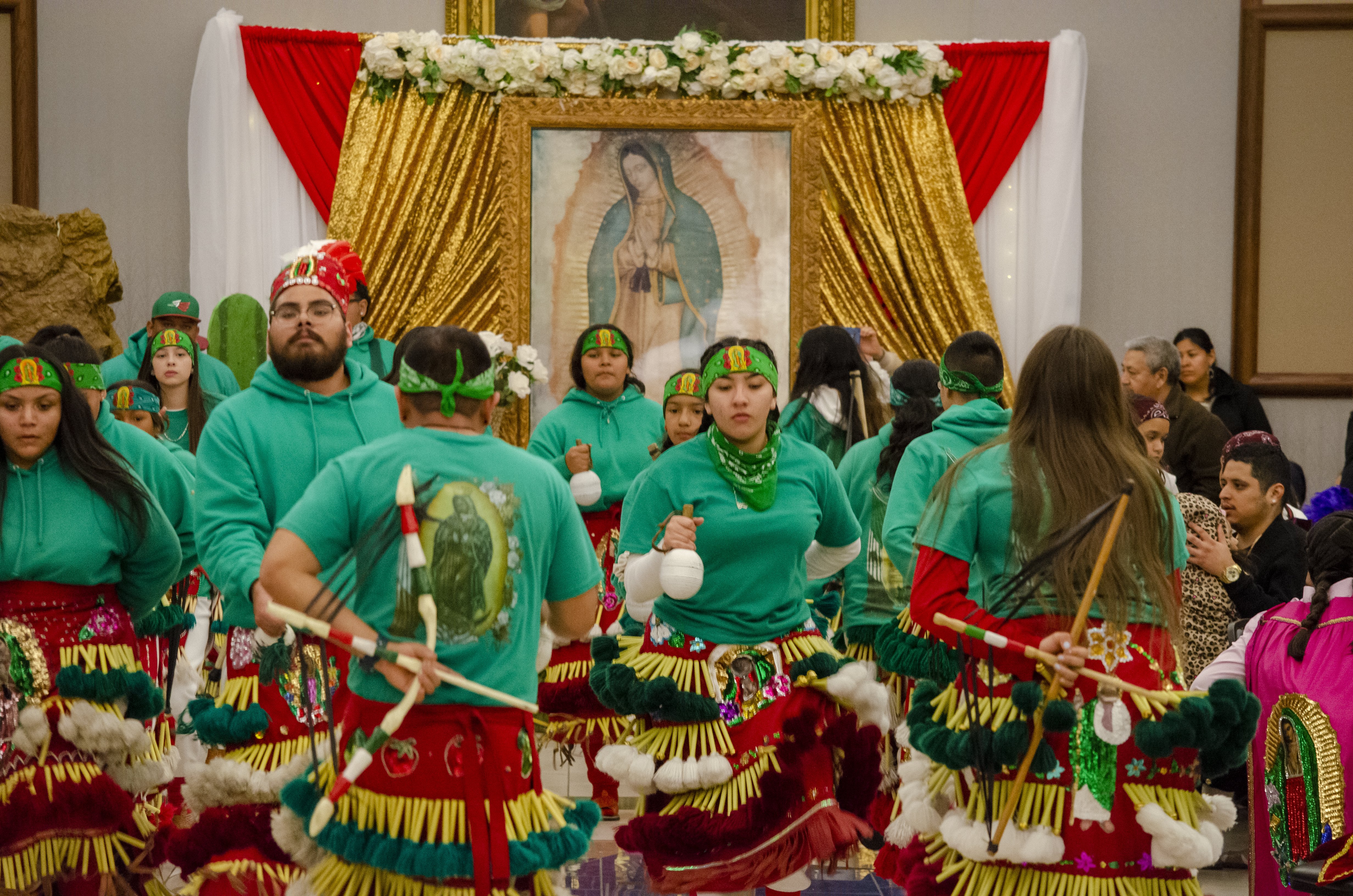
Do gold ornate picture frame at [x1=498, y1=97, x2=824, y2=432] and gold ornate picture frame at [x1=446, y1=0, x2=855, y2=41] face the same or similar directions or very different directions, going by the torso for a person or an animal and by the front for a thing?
same or similar directions

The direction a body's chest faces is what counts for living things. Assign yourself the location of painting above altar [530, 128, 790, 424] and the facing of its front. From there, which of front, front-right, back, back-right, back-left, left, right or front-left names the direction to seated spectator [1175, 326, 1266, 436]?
left

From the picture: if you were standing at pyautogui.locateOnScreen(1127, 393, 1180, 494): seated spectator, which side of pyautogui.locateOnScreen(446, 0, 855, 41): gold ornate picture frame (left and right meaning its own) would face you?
front

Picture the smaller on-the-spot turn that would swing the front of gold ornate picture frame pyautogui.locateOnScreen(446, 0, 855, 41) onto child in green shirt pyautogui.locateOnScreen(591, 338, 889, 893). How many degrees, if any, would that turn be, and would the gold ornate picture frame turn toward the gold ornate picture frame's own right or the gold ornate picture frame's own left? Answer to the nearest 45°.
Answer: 0° — it already faces them

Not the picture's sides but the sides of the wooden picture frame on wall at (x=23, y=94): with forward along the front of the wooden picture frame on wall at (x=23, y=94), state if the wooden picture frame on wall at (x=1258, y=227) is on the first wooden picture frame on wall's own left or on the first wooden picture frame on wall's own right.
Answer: on the first wooden picture frame on wall's own left

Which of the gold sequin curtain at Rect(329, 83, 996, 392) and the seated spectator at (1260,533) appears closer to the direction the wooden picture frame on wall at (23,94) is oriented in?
the seated spectator

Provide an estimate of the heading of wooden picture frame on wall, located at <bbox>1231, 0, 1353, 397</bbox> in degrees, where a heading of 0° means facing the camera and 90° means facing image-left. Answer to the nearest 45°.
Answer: approximately 0°

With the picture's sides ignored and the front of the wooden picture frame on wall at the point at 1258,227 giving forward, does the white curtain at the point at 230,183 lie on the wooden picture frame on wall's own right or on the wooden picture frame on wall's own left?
on the wooden picture frame on wall's own right

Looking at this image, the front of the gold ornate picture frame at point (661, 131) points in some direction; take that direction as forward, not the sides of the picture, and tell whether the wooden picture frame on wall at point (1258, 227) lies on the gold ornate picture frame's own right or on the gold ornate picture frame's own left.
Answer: on the gold ornate picture frame's own left

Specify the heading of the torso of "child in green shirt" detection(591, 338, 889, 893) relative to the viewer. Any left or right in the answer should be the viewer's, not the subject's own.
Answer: facing the viewer

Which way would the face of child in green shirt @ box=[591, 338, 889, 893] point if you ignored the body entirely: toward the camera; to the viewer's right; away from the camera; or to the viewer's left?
toward the camera

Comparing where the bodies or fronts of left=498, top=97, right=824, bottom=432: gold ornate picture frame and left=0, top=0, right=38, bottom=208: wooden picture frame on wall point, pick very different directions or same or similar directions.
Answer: same or similar directions

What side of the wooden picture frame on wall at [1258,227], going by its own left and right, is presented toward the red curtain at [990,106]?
right

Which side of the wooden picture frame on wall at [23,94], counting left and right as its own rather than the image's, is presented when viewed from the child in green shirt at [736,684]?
front

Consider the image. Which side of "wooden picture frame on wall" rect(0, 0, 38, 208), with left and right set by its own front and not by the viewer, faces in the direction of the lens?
front

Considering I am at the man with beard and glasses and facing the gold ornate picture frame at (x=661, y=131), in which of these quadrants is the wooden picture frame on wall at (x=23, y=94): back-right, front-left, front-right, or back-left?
front-left

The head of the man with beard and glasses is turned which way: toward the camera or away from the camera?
toward the camera

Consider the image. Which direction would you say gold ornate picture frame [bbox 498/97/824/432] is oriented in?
toward the camera
